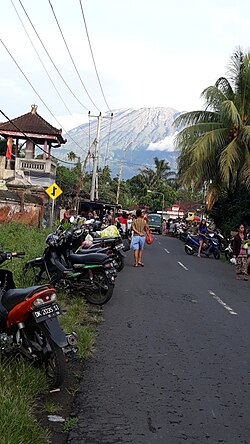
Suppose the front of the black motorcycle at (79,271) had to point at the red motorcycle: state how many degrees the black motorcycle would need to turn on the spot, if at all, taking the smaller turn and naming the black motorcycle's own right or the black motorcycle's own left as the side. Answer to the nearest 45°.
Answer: approximately 135° to the black motorcycle's own left

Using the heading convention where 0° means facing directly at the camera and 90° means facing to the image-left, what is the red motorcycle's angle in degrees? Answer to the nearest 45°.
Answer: approximately 135°

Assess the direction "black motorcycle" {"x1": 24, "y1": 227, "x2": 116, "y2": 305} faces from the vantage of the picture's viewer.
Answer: facing away from the viewer and to the left of the viewer
